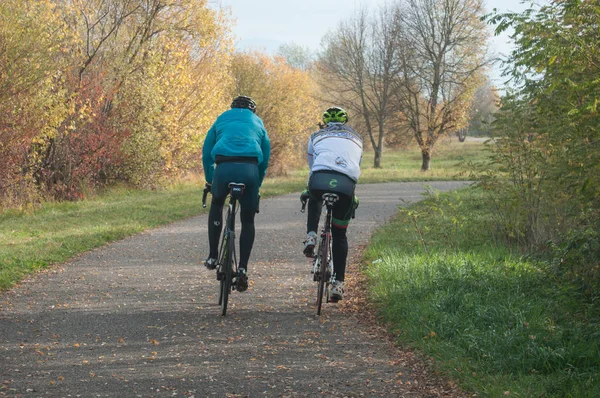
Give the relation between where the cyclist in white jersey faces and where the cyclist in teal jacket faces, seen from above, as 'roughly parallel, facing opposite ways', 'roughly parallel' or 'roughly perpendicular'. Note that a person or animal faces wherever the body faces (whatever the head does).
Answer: roughly parallel

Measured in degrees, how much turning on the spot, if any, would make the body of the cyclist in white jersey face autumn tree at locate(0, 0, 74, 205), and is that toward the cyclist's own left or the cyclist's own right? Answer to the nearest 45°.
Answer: approximately 45° to the cyclist's own left

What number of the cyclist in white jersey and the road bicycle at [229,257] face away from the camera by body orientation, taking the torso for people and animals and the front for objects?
2

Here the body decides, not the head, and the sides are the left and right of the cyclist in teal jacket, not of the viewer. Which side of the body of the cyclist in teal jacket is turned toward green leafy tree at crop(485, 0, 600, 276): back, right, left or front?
right

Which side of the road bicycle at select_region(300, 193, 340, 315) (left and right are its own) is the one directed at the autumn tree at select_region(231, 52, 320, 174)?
front

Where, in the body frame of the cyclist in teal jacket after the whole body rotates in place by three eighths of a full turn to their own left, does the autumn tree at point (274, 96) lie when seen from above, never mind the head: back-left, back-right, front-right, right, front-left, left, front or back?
back-right

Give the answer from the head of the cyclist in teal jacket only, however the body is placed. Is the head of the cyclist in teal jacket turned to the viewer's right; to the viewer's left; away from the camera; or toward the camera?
away from the camera

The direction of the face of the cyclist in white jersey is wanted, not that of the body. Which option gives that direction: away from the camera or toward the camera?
away from the camera

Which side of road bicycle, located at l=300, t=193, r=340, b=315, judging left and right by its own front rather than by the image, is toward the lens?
back

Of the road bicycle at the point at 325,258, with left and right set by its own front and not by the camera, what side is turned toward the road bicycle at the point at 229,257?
left

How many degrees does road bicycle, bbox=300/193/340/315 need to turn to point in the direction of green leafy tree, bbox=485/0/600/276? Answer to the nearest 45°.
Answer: approximately 45° to its right

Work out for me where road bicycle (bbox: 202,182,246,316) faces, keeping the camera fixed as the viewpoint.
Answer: facing away from the viewer

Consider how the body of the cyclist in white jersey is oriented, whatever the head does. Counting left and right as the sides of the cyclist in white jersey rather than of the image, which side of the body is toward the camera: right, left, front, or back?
back

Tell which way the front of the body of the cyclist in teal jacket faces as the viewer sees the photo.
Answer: away from the camera

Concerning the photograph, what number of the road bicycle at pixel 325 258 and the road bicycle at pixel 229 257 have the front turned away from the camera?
2

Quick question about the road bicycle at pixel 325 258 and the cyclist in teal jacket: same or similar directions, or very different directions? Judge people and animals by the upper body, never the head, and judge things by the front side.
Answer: same or similar directions

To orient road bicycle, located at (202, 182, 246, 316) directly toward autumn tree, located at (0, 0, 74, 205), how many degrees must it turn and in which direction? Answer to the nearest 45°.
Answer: approximately 45° to its left

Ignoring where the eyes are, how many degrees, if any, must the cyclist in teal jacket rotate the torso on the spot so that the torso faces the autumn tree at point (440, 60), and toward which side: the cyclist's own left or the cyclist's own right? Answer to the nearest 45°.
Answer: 0° — they already face it
